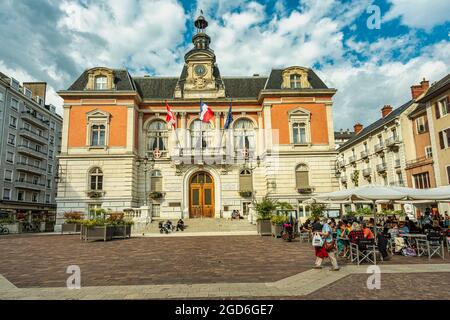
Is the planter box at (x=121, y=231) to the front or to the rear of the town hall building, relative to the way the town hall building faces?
to the front

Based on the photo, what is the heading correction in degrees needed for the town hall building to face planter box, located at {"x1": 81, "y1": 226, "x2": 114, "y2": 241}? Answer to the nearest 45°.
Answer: approximately 45° to its right

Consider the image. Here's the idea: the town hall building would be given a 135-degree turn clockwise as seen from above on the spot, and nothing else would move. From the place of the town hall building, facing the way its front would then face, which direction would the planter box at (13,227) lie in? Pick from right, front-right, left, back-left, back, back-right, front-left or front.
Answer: front-left

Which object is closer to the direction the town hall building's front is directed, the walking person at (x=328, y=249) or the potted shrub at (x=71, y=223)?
the walking person

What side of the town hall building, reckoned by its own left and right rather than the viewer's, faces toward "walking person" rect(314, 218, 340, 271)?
front

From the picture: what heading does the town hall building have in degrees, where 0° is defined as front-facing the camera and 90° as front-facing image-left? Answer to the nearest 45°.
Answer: approximately 0°
